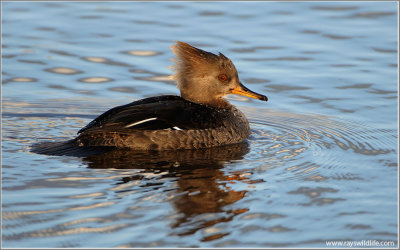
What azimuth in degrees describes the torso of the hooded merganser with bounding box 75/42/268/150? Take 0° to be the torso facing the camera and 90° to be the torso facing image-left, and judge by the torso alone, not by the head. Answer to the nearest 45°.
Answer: approximately 270°
